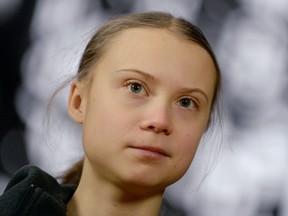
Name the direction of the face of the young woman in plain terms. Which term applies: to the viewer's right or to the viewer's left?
to the viewer's right

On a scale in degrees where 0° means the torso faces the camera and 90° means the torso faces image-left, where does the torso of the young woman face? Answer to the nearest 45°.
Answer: approximately 315°
